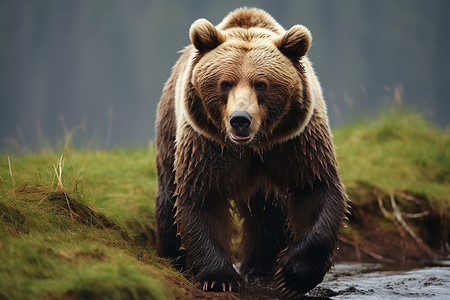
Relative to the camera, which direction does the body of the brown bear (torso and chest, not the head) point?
toward the camera
